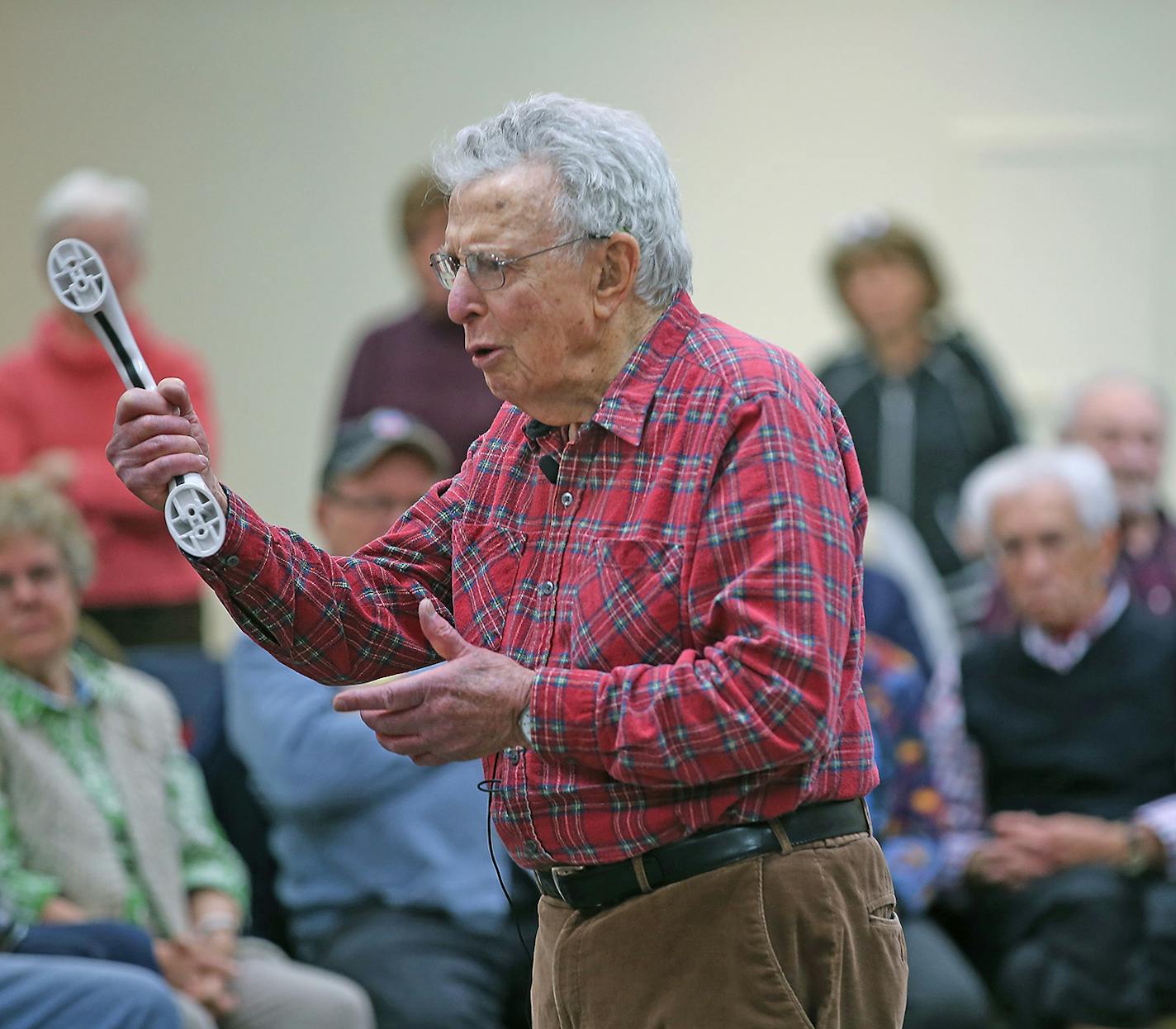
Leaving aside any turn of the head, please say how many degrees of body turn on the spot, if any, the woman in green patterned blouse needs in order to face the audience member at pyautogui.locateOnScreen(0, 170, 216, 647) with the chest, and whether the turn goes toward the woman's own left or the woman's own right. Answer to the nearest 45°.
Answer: approximately 135° to the woman's own left

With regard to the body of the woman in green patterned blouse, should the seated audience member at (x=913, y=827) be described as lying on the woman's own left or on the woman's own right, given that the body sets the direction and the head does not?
on the woman's own left

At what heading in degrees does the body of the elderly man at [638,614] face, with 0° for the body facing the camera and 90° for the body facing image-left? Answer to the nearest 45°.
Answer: approximately 45°

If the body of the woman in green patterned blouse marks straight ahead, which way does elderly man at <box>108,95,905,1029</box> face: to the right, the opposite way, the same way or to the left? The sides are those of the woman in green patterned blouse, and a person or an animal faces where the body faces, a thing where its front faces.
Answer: to the right

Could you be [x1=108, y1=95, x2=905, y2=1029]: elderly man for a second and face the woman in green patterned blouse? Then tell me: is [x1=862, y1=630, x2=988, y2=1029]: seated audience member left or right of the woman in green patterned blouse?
right

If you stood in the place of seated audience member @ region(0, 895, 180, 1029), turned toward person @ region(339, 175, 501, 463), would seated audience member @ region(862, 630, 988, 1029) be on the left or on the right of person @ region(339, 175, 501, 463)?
right

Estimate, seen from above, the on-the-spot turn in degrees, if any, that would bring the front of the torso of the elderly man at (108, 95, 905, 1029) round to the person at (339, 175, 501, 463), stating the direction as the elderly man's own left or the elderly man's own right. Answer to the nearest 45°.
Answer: approximately 135° to the elderly man's own right

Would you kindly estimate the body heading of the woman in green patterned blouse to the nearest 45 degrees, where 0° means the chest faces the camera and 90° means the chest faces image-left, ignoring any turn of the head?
approximately 315°

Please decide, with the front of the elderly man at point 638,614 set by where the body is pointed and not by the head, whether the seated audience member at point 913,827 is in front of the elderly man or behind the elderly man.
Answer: behind

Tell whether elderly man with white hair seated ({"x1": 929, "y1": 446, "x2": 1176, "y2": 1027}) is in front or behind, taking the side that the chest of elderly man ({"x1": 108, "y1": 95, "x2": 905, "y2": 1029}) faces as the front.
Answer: behind

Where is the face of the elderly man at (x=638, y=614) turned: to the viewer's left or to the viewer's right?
to the viewer's left
